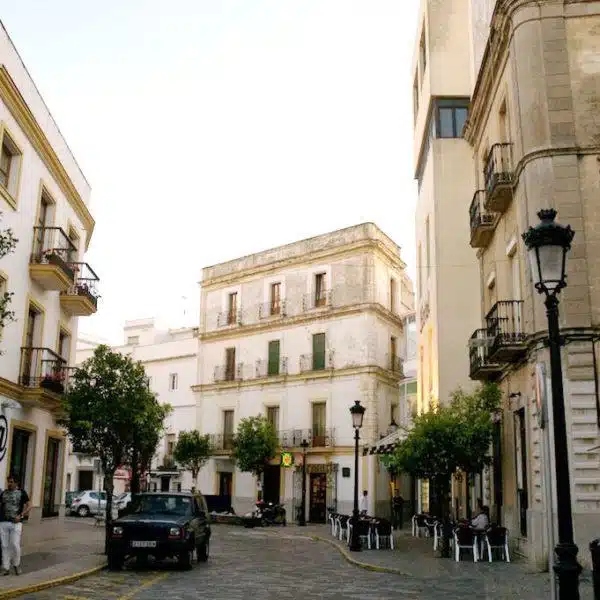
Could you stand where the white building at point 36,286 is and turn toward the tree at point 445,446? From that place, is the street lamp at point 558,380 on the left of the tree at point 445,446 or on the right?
right

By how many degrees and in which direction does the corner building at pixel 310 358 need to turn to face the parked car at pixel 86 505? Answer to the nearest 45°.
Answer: approximately 45° to its right

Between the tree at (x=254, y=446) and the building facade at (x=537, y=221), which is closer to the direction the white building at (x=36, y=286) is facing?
the building facade

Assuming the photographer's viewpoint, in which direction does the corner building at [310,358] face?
facing the viewer and to the left of the viewer

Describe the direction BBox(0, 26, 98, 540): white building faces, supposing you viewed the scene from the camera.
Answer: facing the viewer and to the right of the viewer

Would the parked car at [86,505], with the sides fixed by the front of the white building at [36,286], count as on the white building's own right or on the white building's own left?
on the white building's own left

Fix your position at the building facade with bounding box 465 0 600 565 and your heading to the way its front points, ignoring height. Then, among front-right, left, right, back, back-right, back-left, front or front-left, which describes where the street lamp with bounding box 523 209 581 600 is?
front-left

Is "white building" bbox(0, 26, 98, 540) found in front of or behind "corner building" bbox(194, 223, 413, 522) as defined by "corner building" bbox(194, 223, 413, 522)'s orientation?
in front

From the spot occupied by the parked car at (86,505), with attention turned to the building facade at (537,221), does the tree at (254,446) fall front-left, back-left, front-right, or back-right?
front-left

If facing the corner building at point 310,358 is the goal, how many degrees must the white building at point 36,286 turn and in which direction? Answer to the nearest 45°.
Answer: approximately 90° to its left
